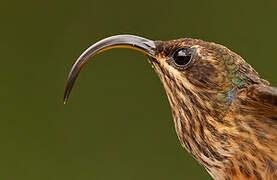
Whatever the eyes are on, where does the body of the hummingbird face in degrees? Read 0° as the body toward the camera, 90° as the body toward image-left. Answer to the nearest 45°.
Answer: approximately 90°
